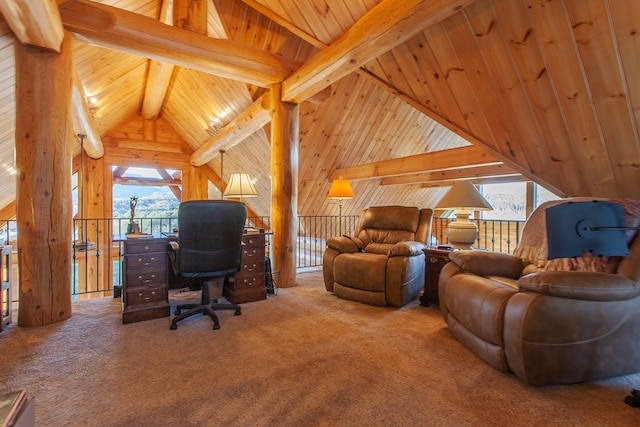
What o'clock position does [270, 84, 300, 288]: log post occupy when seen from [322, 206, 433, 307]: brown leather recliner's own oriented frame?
The log post is roughly at 2 o'clock from the brown leather recliner.

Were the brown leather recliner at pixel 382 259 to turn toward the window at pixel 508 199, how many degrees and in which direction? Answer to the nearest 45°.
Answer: approximately 180°

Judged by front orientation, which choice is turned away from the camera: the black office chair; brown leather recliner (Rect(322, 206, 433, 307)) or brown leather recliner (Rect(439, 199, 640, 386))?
the black office chair

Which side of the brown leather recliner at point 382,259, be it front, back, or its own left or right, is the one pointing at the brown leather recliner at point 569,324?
left

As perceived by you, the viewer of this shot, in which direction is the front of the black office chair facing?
facing away from the viewer

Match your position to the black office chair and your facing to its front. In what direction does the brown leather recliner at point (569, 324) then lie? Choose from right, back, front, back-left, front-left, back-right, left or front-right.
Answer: back-right

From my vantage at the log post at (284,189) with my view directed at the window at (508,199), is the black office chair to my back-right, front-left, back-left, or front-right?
back-right

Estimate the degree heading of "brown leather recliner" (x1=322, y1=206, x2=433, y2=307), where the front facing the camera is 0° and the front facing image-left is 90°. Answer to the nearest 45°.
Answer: approximately 45°

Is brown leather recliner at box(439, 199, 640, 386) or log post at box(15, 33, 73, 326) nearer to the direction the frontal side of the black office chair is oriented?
the log post

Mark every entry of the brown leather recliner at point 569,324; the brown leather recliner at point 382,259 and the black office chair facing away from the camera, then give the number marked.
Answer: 1

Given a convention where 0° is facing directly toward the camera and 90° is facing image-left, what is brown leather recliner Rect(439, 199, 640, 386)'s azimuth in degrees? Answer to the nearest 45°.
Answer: approximately 45°

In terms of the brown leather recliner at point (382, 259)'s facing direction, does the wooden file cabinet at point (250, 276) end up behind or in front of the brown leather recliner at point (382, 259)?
in front

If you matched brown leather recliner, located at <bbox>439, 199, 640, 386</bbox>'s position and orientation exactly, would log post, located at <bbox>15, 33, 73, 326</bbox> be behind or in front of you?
in front

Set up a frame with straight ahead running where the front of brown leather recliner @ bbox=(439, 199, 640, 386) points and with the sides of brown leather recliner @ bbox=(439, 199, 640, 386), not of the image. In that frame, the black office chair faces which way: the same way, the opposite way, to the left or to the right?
to the right
